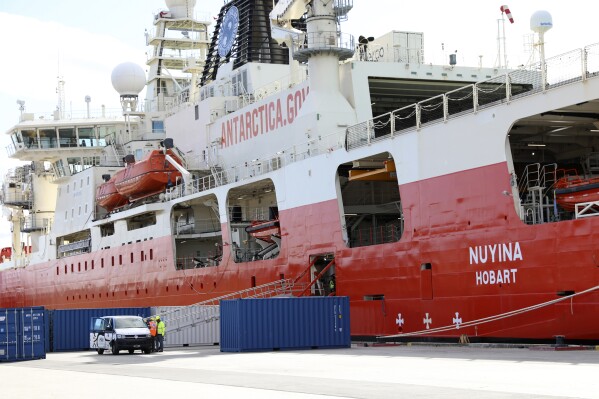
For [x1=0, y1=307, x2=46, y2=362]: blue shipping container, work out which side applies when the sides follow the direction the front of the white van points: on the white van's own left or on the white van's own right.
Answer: on the white van's own right

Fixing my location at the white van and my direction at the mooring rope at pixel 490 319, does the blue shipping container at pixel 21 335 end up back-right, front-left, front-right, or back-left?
back-right

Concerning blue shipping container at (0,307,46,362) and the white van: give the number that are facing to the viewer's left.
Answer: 0

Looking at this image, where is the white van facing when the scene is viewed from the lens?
facing the viewer and to the right of the viewer

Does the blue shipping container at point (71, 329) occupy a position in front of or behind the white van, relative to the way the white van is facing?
behind
